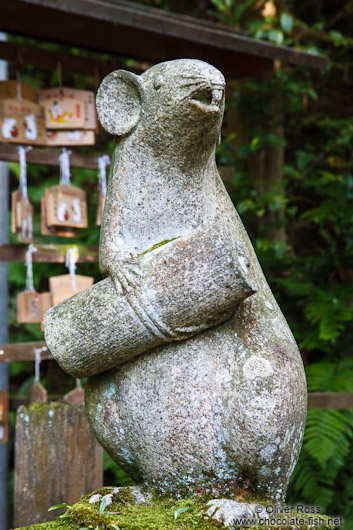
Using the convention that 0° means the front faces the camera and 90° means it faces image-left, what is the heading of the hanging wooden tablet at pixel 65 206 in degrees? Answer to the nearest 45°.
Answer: approximately 0°

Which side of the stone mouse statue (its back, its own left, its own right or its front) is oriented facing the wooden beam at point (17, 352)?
back

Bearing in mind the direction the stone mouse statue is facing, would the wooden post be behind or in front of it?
behind

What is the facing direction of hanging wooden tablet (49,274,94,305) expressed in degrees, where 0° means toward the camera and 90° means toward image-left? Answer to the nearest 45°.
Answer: approximately 0°
